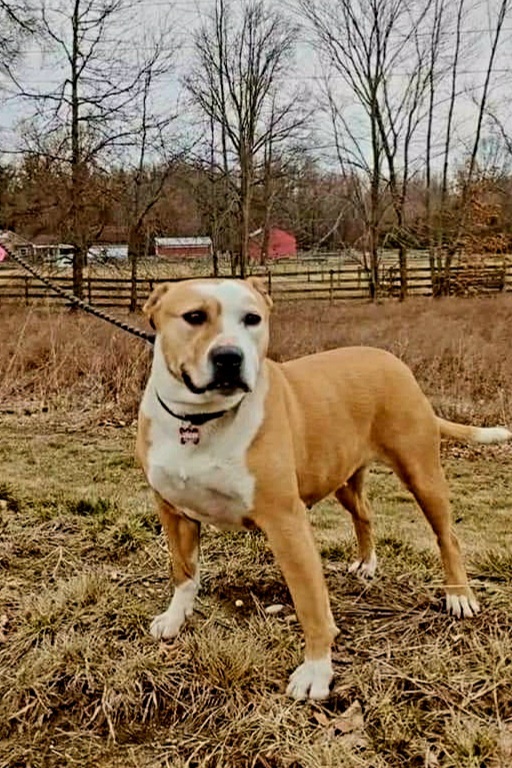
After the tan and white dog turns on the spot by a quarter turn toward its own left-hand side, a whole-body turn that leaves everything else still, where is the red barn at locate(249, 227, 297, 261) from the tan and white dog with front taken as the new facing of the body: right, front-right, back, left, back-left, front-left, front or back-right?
back-left

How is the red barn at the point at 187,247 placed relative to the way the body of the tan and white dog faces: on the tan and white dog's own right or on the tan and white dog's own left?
on the tan and white dog's own right

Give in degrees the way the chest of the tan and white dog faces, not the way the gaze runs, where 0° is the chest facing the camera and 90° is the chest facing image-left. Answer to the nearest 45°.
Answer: approximately 45°

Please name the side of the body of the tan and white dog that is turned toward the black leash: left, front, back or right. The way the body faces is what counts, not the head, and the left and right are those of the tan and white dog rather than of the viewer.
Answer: right

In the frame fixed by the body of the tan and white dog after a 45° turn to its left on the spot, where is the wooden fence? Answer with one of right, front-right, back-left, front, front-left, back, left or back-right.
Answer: back
